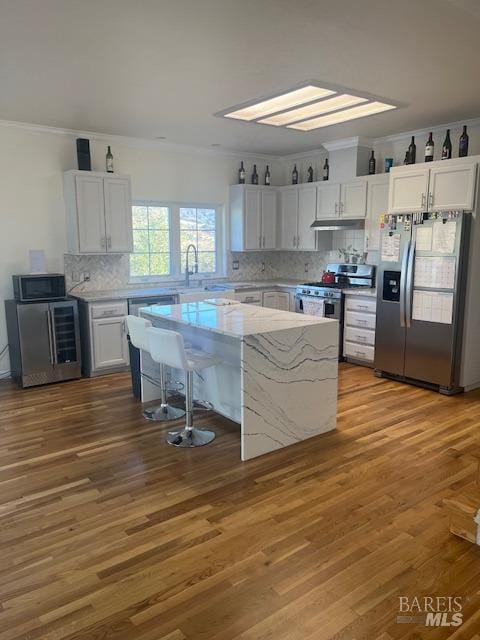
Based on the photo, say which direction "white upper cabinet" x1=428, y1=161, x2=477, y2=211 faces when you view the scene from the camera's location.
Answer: facing the viewer and to the left of the viewer

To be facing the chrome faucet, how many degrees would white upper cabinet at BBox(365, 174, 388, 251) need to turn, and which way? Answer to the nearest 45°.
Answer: approximately 45° to its right

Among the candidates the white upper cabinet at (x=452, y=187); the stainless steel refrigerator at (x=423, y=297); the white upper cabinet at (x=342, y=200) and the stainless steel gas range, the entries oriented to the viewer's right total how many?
0

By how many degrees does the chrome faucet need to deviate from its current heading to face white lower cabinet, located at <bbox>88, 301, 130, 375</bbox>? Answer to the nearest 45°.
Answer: approximately 90° to its right

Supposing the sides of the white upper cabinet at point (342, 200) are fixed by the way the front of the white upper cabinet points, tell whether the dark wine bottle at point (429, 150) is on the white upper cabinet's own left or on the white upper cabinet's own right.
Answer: on the white upper cabinet's own left

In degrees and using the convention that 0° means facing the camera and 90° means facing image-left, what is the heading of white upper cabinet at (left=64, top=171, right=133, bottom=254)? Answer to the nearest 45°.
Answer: approximately 315°

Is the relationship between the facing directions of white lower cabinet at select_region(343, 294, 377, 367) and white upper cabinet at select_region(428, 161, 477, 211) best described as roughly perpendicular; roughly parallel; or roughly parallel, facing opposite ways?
roughly parallel

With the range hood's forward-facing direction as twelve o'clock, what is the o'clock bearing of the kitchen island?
The kitchen island is roughly at 11 o'clock from the range hood.

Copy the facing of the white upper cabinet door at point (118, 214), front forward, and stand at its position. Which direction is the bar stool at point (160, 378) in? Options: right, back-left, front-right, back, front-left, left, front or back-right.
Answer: front

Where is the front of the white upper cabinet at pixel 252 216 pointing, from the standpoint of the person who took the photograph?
facing the viewer and to the right of the viewer

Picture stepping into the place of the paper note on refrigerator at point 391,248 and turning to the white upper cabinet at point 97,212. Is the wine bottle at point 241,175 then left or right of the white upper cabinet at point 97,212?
right

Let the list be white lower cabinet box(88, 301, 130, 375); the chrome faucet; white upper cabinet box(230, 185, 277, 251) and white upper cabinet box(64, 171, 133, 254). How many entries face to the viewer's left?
0

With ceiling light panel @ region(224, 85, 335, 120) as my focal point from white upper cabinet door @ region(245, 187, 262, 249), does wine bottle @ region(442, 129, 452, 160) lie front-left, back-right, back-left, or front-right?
front-left

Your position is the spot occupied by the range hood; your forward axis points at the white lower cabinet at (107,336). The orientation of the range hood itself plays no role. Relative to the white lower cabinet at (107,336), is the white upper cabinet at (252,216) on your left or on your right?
right
